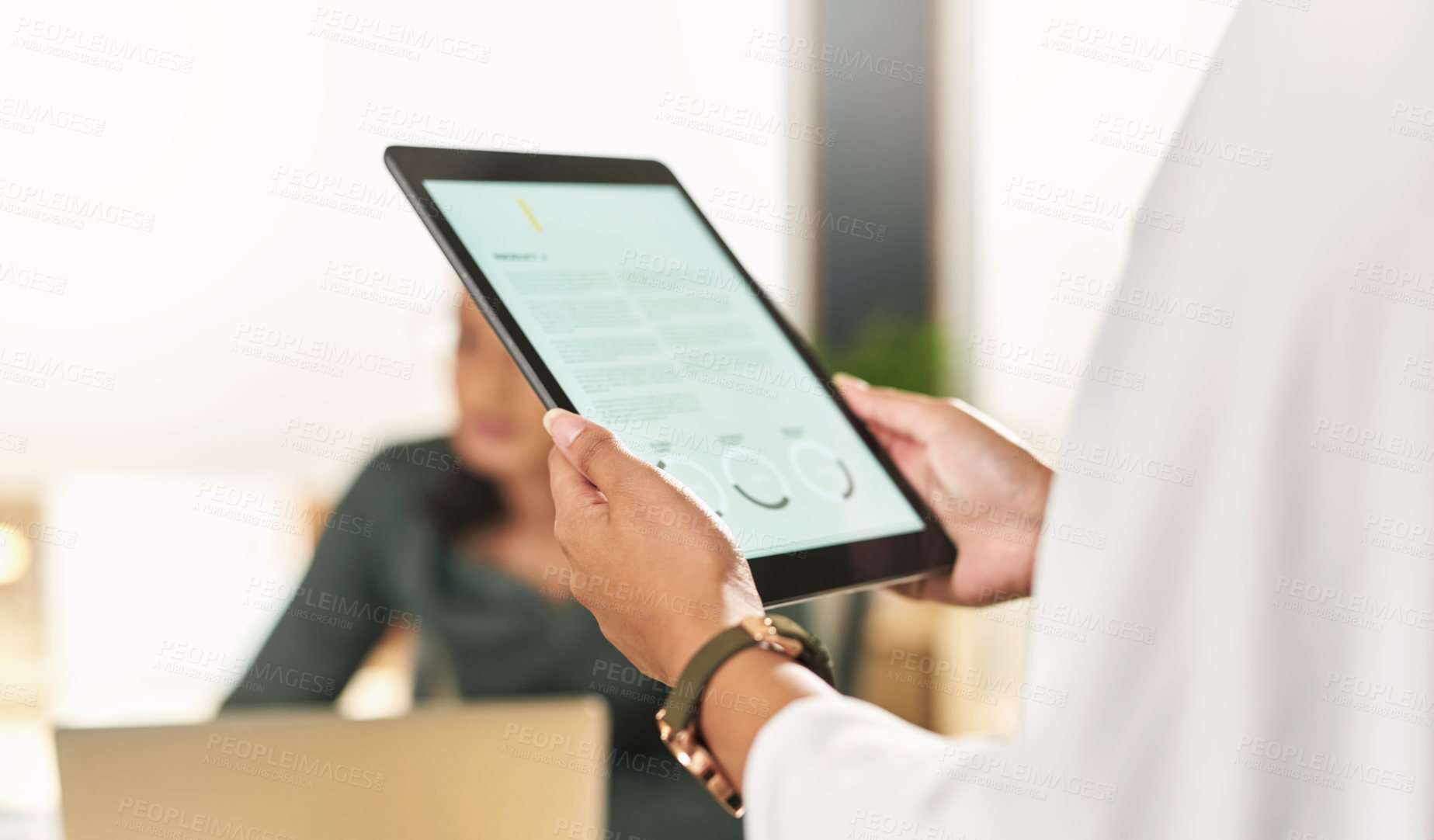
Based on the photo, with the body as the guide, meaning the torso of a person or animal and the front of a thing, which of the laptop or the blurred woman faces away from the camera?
the laptop

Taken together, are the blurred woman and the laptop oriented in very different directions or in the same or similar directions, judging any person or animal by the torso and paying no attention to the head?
very different directions

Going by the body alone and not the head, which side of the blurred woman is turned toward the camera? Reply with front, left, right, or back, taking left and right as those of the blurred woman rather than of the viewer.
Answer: front

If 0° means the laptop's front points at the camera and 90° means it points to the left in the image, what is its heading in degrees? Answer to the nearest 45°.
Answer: approximately 180°

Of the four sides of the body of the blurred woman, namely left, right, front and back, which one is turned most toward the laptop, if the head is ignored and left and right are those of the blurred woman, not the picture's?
front

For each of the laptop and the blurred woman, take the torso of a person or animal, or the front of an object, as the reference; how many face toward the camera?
1

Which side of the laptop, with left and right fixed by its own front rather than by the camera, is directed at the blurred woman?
front
